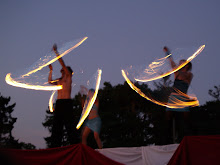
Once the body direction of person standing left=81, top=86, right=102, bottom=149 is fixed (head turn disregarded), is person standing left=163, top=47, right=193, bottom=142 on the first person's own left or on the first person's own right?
on the first person's own left

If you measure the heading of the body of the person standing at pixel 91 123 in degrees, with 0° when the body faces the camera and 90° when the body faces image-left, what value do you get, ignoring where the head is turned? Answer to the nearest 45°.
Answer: approximately 45°
